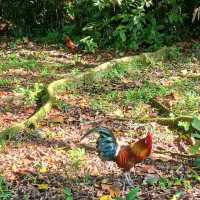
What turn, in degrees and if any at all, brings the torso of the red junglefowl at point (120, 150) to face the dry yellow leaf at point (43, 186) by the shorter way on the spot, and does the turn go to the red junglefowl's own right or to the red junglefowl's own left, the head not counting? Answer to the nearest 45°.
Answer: approximately 180°

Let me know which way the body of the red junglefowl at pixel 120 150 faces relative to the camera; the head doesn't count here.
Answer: to the viewer's right

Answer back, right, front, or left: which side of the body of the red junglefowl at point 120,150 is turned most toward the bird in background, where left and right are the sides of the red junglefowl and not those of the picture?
left
